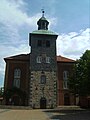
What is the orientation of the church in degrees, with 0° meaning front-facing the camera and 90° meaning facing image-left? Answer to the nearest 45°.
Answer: approximately 0°

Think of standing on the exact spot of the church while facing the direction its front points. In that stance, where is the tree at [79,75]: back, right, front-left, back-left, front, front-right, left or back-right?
front-left
